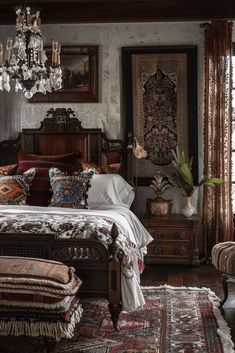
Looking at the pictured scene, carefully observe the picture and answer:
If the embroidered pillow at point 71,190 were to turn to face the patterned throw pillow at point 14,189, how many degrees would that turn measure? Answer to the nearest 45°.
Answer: approximately 90° to its right

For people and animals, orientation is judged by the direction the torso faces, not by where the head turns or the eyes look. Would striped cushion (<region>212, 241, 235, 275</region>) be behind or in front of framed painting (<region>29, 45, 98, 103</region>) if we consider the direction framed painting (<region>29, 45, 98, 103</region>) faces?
in front

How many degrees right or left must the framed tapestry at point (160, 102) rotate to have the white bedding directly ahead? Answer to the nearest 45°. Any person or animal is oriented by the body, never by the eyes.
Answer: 0° — it already faces it

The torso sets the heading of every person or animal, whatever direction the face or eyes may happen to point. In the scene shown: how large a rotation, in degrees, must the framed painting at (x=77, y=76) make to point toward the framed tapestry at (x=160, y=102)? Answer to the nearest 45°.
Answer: approximately 90° to its left

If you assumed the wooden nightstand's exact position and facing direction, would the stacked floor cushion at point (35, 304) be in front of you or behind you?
in front

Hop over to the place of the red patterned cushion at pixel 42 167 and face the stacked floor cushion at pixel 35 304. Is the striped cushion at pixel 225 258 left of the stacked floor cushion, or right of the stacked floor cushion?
left

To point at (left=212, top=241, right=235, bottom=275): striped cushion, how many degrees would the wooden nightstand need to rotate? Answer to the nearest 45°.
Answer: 0° — it already faces it

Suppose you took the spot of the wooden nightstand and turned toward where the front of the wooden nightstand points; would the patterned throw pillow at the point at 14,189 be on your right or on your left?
on your right

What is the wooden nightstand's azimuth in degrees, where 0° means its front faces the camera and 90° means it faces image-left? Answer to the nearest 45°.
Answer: approximately 0°
